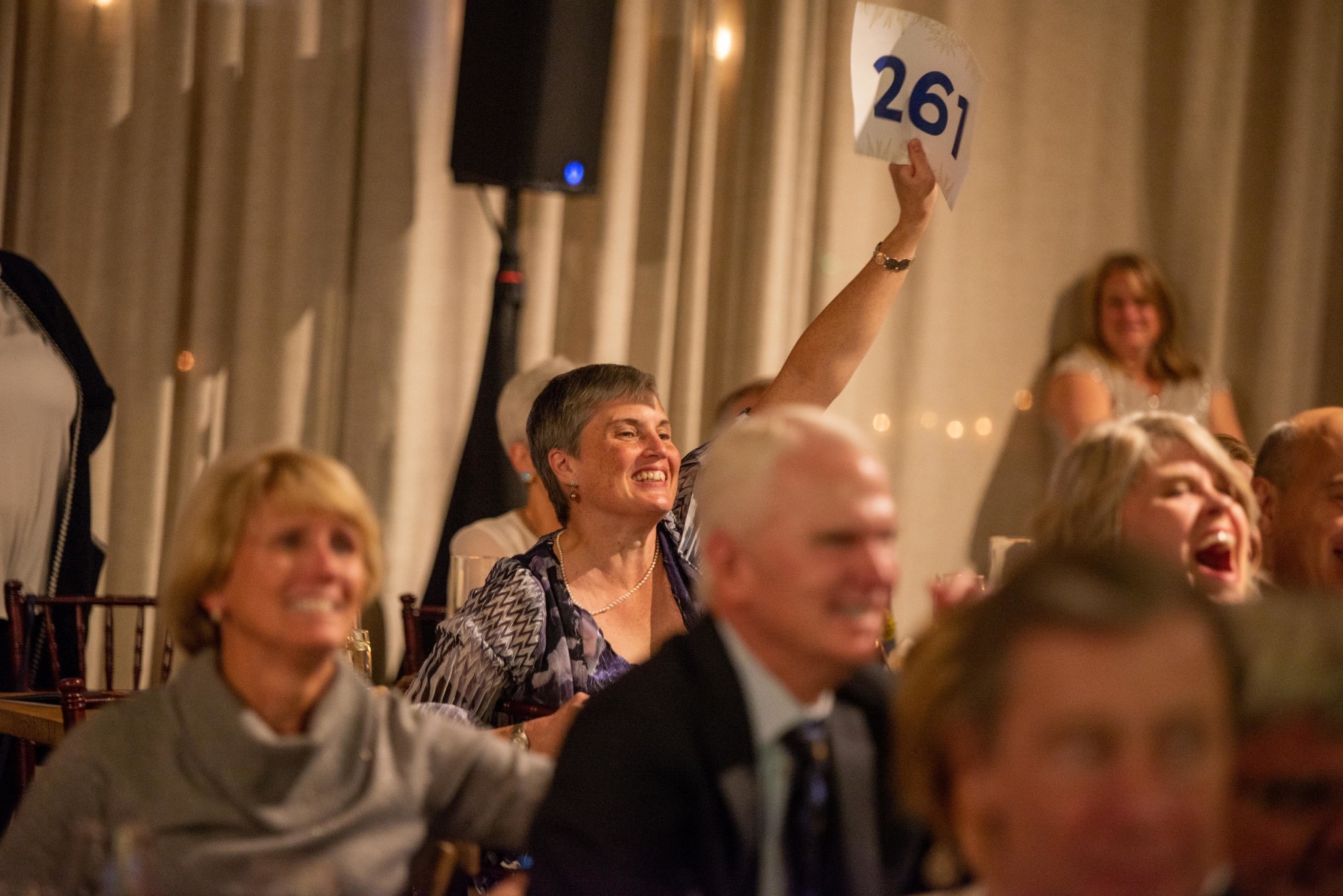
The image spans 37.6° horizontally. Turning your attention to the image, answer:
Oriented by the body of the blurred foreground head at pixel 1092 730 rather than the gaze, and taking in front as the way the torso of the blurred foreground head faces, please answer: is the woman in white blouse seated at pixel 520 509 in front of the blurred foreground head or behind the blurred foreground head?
behind

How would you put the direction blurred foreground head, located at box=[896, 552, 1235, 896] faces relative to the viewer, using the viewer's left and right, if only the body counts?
facing the viewer and to the right of the viewer

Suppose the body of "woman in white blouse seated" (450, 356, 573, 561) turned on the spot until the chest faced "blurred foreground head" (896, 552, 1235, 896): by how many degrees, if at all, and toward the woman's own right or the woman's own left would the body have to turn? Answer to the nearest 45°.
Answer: approximately 45° to the woman's own right

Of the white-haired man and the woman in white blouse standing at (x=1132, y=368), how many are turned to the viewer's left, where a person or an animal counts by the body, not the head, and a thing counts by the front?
0

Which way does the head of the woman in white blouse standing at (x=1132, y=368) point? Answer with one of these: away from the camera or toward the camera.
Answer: toward the camera

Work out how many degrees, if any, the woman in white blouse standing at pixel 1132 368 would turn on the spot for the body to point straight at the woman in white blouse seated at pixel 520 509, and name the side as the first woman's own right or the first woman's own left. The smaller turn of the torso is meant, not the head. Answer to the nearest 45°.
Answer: approximately 45° to the first woman's own right

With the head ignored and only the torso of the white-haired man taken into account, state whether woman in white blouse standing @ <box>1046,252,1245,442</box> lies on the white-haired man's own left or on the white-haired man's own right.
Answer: on the white-haired man's own left

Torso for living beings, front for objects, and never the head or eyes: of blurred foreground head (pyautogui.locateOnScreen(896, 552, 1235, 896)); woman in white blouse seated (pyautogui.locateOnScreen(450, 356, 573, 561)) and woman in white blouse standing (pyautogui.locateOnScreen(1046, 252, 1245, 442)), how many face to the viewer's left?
0

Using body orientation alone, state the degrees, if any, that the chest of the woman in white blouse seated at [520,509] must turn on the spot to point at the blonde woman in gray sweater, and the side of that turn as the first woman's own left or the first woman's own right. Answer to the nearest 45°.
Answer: approximately 45° to the first woman's own right

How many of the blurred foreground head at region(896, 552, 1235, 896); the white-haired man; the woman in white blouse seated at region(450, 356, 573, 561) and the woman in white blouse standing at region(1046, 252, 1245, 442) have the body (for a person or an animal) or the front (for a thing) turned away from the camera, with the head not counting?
0

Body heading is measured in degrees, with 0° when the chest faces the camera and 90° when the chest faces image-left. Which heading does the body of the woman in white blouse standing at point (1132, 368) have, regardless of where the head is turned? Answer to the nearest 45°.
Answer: approximately 0°
